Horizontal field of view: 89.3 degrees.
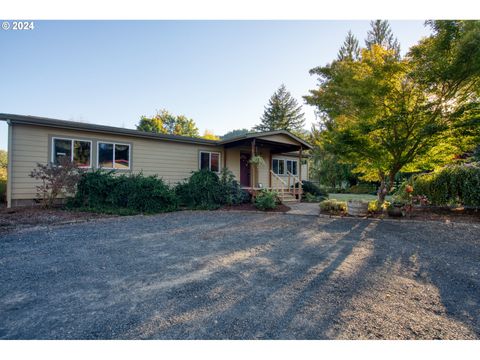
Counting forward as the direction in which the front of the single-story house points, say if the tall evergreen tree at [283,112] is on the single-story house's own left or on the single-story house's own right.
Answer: on the single-story house's own left

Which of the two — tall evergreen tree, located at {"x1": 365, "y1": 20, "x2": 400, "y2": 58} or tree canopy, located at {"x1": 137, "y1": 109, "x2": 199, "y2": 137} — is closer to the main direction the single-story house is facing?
the tall evergreen tree

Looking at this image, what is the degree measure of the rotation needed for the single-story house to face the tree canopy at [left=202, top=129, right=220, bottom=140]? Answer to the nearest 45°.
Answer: approximately 135° to its left

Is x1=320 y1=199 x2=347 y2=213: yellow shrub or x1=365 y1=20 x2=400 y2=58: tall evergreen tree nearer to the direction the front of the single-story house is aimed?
the yellow shrub

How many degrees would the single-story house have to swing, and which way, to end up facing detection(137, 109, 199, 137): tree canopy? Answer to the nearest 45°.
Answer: approximately 135° to its left

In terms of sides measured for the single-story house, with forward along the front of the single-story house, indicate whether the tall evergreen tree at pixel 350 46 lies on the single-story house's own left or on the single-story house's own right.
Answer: on the single-story house's own left
